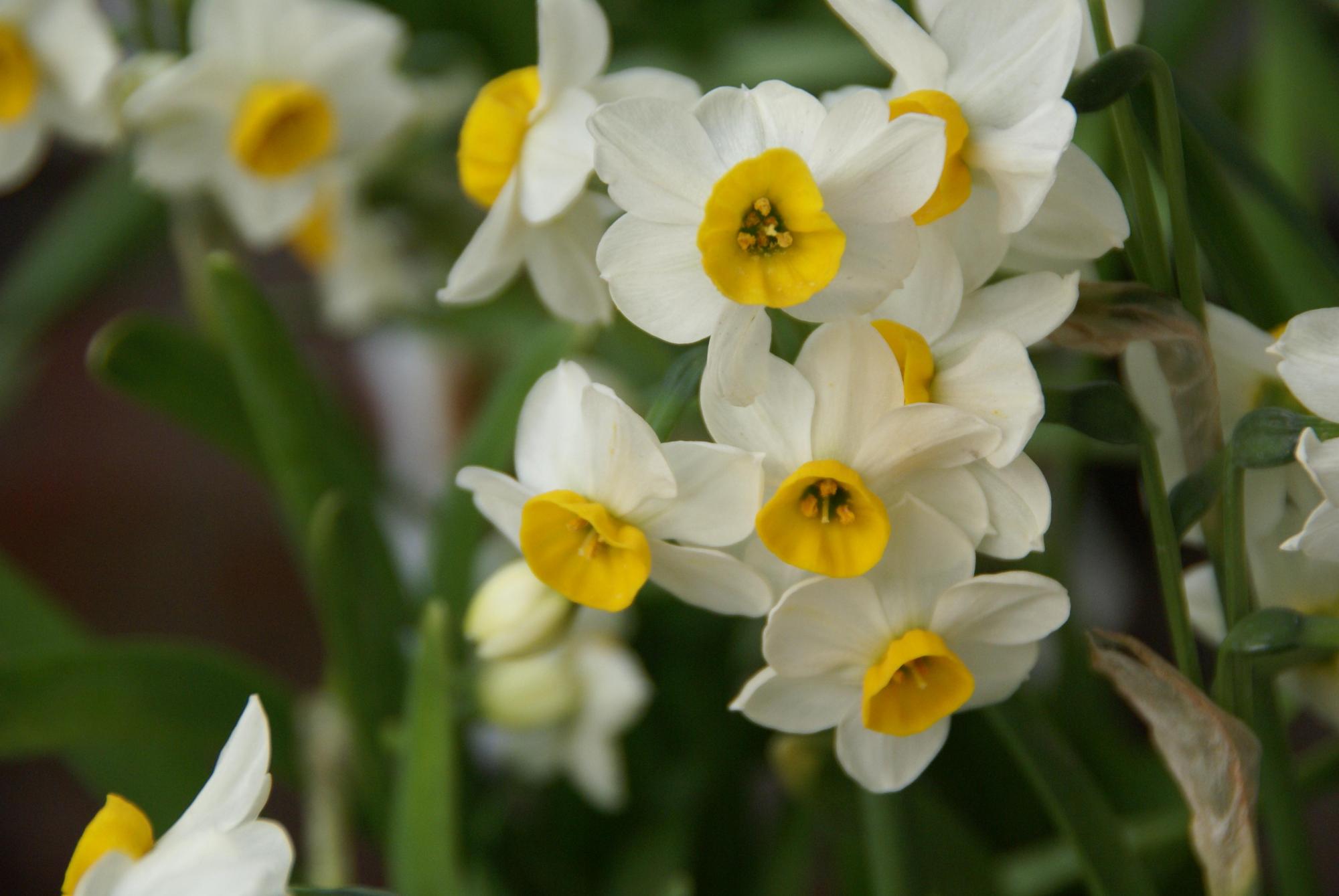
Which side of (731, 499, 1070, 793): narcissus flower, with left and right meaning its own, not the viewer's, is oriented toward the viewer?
front

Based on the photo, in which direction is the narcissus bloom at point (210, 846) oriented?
to the viewer's left

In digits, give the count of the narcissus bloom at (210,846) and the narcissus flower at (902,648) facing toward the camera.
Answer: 1

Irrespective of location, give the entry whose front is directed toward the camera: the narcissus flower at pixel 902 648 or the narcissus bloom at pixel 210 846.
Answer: the narcissus flower

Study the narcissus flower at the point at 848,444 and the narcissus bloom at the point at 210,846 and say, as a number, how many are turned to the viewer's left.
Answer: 1

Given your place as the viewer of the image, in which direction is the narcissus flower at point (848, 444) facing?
facing the viewer

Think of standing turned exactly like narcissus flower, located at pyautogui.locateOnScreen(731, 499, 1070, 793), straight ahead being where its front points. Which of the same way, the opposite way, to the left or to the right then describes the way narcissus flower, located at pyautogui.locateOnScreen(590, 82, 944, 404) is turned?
the same way

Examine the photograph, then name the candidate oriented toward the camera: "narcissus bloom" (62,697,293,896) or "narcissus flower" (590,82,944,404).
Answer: the narcissus flower

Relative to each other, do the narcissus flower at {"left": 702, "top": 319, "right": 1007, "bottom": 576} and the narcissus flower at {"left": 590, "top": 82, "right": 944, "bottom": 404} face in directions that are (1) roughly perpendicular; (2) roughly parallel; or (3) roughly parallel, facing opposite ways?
roughly parallel

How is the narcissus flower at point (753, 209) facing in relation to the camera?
toward the camera
